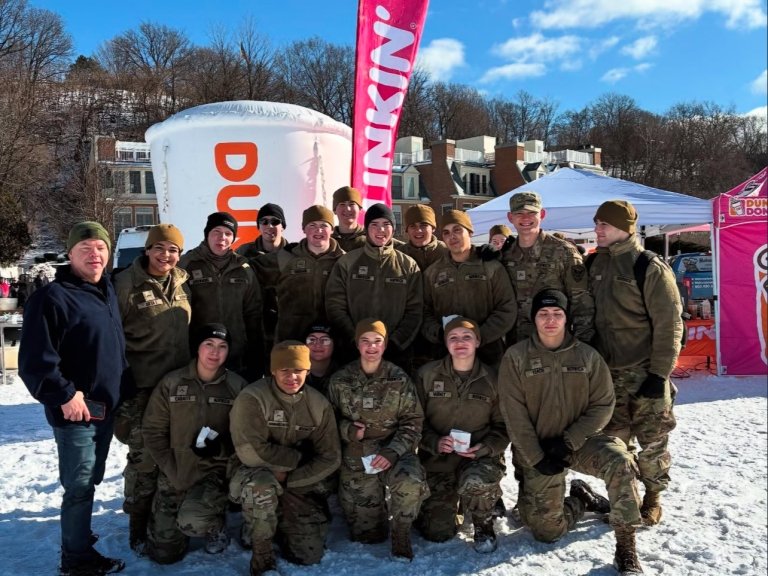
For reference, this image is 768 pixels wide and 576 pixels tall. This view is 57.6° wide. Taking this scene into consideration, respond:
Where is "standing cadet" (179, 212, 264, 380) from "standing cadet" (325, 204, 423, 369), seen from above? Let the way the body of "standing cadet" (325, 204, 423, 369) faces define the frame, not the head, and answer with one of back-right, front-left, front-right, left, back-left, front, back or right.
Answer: right

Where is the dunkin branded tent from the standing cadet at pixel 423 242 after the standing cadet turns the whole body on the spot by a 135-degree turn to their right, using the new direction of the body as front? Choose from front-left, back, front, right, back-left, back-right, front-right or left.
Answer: right

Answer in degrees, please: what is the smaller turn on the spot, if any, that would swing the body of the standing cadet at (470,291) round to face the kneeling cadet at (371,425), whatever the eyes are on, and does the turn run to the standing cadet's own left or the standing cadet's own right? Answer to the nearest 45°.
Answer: approximately 45° to the standing cadet's own right

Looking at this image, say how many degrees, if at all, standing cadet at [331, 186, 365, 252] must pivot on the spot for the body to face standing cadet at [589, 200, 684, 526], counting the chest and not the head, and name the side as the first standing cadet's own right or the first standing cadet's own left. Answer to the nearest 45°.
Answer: approximately 45° to the first standing cadet's own left

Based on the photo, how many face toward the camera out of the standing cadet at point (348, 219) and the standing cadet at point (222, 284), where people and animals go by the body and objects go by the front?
2

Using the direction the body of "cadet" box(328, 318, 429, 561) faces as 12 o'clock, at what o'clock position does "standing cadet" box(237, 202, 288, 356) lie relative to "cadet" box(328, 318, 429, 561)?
"standing cadet" box(237, 202, 288, 356) is roughly at 5 o'clock from "cadet" box(328, 318, 429, 561).

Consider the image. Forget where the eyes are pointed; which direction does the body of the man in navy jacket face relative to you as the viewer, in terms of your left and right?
facing the viewer and to the right of the viewer

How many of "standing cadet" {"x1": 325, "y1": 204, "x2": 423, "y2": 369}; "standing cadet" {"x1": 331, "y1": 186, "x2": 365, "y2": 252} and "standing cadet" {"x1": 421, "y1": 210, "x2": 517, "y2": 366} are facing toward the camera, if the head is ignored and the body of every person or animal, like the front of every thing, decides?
3

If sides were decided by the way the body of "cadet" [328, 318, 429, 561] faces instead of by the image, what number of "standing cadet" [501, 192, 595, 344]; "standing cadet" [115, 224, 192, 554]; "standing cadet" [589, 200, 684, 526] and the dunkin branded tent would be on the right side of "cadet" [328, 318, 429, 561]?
1

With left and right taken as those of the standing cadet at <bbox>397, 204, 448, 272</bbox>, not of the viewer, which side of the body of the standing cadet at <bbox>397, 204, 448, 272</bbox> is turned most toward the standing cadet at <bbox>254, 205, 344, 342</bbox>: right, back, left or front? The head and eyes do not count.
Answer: right

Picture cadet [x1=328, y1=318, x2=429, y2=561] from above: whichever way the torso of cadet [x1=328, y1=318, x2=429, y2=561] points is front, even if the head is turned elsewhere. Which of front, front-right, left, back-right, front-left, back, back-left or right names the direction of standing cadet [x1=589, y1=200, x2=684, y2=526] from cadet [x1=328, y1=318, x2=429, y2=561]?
left
